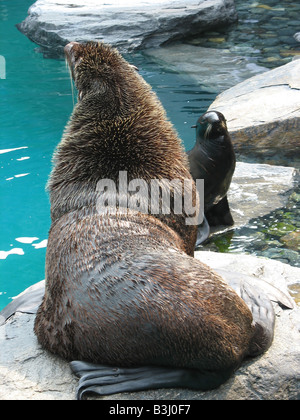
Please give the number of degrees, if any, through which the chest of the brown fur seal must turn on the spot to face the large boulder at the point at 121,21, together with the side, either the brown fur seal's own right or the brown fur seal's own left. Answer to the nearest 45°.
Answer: approximately 45° to the brown fur seal's own right

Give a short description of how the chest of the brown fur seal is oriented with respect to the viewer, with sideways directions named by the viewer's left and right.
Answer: facing away from the viewer and to the left of the viewer

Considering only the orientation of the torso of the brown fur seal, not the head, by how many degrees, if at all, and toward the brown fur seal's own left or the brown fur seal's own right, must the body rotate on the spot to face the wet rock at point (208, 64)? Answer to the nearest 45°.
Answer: approximately 45° to the brown fur seal's own right

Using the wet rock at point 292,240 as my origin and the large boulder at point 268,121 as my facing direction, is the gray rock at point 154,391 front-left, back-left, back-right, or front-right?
back-left

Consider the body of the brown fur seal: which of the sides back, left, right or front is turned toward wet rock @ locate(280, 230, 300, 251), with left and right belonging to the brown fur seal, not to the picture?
right

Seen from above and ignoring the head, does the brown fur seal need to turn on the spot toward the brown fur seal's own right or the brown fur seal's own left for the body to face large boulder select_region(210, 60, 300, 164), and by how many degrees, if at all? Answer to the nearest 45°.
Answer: approximately 45° to the brown fur seal's own right

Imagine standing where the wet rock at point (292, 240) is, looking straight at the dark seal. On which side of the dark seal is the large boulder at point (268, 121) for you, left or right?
right

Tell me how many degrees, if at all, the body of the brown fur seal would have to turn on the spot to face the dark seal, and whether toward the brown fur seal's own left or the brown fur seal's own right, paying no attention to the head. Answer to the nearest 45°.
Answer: approximately 45° to the brown fur seal's own right
